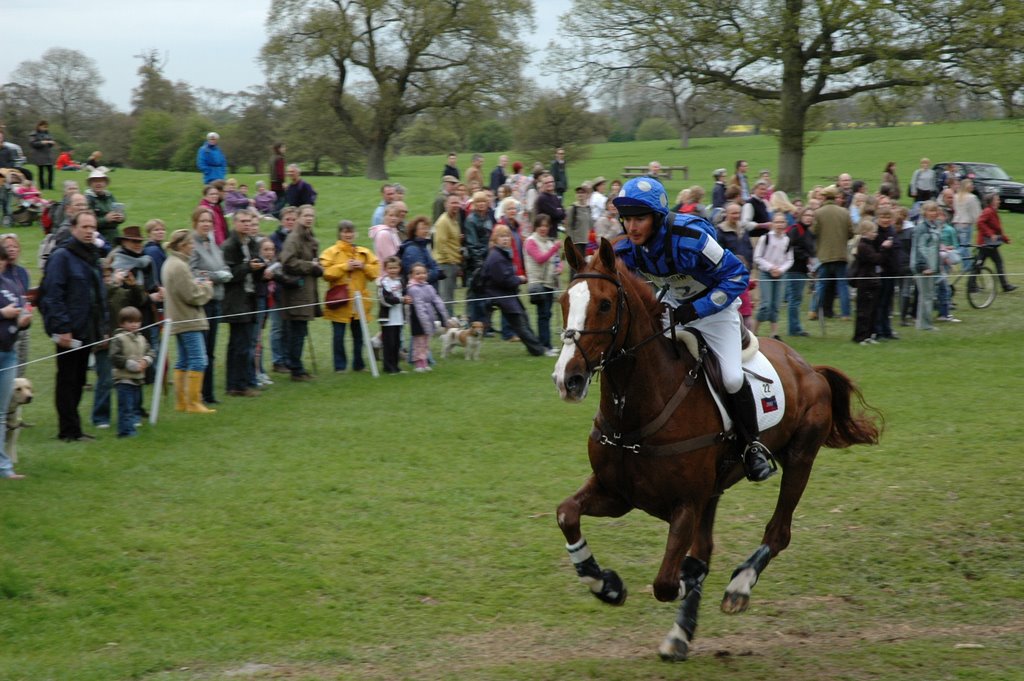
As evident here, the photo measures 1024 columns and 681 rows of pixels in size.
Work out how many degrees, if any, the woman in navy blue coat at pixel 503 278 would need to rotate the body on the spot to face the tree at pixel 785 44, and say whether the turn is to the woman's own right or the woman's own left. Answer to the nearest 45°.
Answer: approximately 45° to the woman's own left

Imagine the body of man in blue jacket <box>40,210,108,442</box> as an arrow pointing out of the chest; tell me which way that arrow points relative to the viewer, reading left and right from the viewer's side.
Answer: facing the viewer and to the right of the viewer

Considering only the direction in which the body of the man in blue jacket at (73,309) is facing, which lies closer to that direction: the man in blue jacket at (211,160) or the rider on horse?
the rider on horse

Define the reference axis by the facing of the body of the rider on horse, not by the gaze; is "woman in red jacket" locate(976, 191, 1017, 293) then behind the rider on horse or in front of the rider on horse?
behind

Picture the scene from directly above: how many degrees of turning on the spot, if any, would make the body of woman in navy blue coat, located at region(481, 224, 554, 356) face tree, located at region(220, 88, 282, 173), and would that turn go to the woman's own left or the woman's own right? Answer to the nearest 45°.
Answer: approximately 90° to the woman's own left

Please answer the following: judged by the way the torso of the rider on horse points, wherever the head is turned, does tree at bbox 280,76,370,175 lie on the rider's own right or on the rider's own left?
on the rider's own right

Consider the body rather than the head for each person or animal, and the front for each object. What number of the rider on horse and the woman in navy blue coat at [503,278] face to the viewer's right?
1

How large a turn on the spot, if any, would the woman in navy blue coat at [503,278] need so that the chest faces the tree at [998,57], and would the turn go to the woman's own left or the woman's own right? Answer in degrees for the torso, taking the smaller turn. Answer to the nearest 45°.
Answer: approximately 45° to the woman's own left

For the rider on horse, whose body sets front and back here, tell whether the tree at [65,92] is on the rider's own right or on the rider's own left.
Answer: on the rider's own right

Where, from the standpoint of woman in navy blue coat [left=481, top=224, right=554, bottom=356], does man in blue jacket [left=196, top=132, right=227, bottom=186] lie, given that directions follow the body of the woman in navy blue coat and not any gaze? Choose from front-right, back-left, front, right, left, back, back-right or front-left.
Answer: back-left

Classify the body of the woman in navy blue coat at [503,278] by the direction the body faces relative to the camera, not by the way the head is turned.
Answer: to the viewer's right

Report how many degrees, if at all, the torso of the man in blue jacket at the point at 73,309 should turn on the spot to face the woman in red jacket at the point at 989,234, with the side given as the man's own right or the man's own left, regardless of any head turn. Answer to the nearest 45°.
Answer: approximately 45° to the man's own left

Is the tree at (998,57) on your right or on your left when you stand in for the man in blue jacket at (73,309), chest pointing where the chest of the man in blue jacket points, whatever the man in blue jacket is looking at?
on your left
